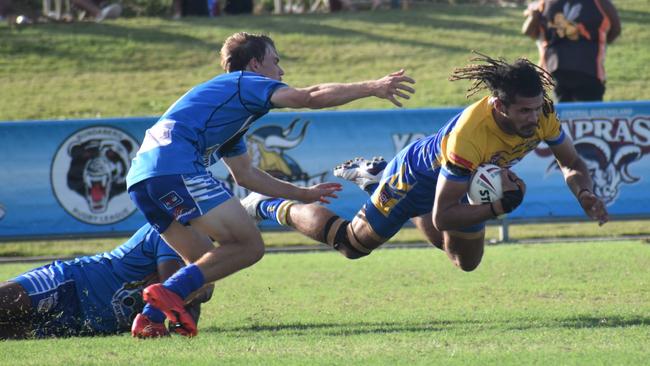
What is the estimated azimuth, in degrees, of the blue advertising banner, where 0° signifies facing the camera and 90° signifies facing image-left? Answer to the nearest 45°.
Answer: approximately 0°

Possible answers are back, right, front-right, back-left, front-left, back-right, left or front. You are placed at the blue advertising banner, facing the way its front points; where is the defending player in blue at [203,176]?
front

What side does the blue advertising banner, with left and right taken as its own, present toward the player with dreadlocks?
front

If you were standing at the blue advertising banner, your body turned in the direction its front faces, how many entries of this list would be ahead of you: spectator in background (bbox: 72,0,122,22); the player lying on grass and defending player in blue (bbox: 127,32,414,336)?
2

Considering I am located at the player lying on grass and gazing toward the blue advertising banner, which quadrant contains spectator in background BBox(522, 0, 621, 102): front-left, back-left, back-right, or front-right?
front-right

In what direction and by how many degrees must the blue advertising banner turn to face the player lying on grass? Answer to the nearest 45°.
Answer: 0° — it already faces them

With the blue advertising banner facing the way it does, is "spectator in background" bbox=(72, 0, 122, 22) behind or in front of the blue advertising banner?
behind

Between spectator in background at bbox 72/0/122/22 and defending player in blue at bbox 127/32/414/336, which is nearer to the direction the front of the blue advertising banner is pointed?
the defending player in blue

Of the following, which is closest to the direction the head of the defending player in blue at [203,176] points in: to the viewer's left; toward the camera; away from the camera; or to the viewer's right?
to the viewer's right

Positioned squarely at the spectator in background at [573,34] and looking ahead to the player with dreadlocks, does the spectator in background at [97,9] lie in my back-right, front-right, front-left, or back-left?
back-right
